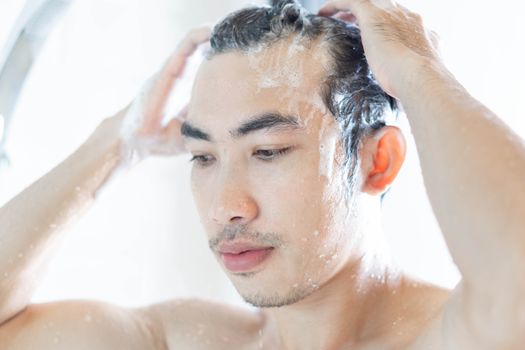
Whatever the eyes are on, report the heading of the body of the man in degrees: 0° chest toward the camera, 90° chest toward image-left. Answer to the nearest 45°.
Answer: approximately 45°
